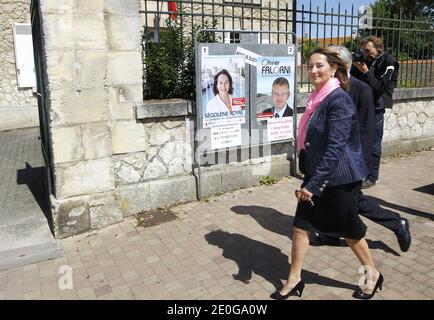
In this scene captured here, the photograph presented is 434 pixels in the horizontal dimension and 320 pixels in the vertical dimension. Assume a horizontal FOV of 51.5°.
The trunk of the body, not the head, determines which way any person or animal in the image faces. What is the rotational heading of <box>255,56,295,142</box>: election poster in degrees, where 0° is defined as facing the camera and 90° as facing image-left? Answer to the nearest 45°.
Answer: approximately 0°

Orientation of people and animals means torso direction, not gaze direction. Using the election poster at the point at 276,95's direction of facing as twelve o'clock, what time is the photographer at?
The photographer is roughly at 10 o'clock from the election poster.

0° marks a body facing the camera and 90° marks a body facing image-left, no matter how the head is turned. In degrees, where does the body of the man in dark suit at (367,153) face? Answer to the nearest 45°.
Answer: approximately 90°

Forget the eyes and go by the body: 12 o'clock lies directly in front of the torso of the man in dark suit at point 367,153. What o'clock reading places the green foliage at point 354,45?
The green foliage is roughly at 3 o'clock from the man in dark suit.

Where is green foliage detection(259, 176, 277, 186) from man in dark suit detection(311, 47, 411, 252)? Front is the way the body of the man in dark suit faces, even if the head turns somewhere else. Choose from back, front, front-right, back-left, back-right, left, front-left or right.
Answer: front-right

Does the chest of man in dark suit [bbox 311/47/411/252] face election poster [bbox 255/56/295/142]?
no

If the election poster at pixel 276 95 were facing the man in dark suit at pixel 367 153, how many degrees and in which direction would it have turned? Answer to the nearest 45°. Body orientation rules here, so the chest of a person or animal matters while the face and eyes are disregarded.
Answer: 0° — it already faces them

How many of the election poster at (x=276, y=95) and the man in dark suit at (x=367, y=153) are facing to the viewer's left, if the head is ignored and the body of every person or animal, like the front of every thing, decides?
1

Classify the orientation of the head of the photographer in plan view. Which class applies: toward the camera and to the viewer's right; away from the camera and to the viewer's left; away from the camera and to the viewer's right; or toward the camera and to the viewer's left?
toward the camera and to the viewer's left

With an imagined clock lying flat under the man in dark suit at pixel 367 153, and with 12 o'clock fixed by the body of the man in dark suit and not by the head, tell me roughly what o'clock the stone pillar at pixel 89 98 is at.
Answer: The stone pillar is roughly at 12 o'clock from the man in dark suit.

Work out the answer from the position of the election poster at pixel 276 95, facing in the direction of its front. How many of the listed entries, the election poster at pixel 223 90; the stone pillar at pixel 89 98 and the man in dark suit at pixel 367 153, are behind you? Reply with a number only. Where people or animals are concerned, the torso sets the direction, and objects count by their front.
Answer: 0

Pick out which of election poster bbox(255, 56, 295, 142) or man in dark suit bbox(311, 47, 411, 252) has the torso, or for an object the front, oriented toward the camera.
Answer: the election poster

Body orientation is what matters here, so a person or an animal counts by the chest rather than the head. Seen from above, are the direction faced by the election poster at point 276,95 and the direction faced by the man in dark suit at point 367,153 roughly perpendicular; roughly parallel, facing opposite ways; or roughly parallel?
roughly perpendicular

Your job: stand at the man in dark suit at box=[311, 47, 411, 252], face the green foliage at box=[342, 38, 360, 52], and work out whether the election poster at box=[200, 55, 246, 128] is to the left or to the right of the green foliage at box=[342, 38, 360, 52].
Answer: left

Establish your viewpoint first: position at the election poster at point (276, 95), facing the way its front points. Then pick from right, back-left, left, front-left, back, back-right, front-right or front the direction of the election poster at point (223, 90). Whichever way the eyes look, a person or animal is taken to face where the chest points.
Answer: front-right

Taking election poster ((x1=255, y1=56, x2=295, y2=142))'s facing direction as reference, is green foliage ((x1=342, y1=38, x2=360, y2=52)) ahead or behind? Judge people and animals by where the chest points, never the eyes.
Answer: behind
